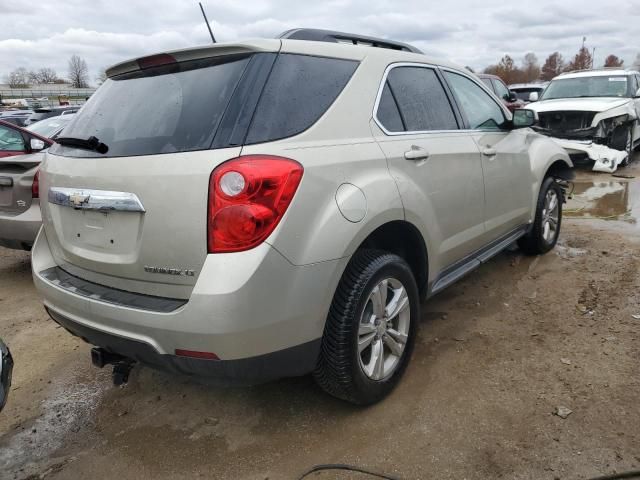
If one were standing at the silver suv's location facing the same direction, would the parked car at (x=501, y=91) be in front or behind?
in front

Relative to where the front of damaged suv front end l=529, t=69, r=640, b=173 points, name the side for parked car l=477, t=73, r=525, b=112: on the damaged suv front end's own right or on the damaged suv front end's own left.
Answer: on the damaged suv front end's own right

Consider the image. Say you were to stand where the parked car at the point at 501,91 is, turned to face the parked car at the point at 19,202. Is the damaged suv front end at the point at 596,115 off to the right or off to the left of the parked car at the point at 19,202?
left

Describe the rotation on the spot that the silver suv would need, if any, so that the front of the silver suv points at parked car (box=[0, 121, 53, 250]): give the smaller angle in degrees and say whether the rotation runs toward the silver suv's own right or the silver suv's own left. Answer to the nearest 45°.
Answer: approximately 90° to the silver suv's own left

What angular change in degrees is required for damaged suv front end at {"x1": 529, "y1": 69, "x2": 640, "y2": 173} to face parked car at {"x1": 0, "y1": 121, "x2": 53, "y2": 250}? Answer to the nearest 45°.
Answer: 0° — it already faces it

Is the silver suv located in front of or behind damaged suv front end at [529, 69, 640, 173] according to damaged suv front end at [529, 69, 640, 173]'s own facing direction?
in front

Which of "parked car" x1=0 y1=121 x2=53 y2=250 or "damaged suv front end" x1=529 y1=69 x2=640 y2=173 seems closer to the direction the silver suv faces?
the damaged suv front end

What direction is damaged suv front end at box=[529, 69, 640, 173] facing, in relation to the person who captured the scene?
facing the viewer and to the left of the viewer

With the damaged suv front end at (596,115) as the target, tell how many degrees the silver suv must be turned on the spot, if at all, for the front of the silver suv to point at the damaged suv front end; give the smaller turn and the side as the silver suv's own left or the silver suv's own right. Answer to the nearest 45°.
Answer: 0° — it already faces it

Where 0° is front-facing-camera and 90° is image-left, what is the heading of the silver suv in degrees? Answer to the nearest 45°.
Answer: approximately 225°

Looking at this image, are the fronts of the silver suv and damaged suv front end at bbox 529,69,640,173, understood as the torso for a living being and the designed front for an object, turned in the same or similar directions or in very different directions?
very different directions
